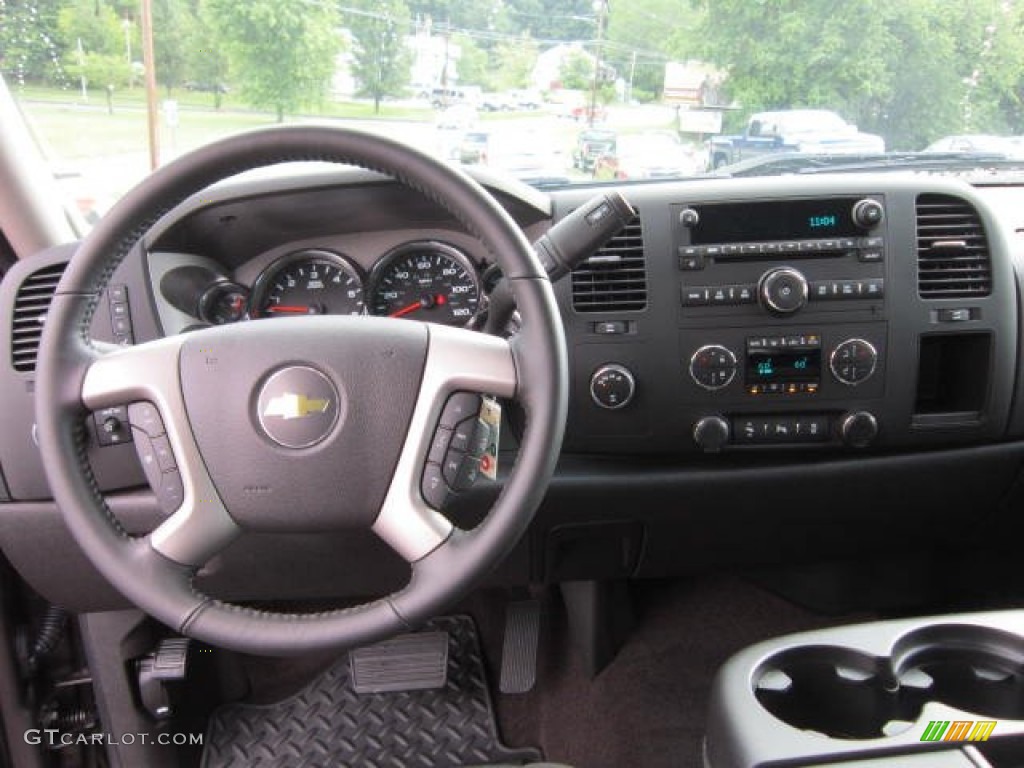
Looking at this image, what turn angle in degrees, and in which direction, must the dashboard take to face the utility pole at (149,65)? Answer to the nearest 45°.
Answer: approximately 90° to its right

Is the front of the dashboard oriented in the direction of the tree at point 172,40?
no

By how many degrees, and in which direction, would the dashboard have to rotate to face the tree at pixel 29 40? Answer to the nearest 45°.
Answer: approximately 90° to its right

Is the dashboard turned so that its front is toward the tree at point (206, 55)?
no

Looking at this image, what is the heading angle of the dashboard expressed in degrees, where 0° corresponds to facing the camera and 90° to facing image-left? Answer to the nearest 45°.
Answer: approximately 0°
